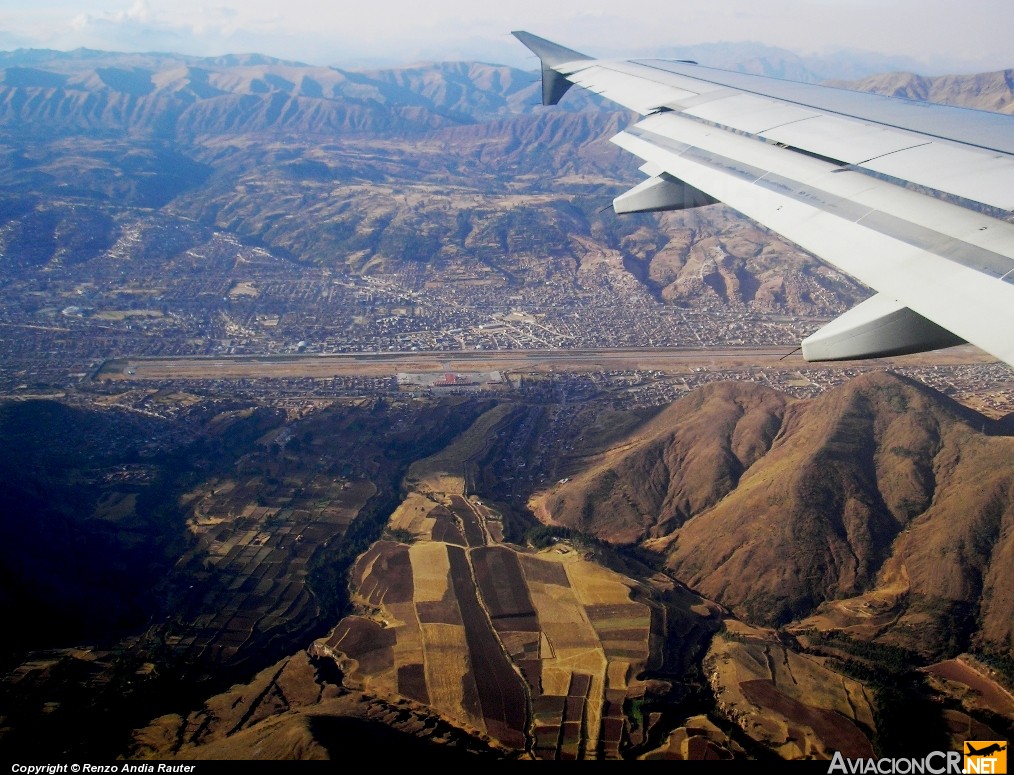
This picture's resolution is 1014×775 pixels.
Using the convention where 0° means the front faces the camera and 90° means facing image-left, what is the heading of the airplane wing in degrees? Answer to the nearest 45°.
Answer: approximately 225°
